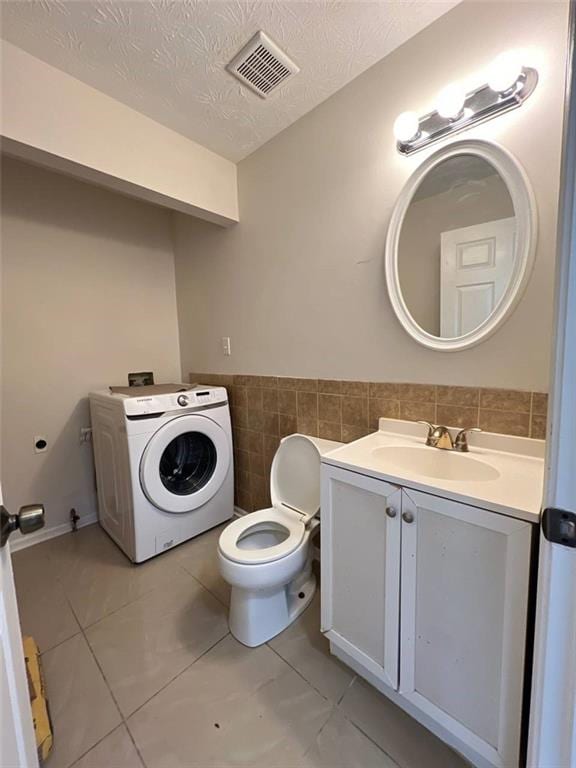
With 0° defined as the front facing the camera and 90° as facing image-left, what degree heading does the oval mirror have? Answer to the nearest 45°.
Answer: approximately 45°

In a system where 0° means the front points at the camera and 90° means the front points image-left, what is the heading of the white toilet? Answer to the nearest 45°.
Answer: approximately 45°

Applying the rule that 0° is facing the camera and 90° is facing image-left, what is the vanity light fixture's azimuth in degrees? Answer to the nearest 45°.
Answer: approximately 45°
